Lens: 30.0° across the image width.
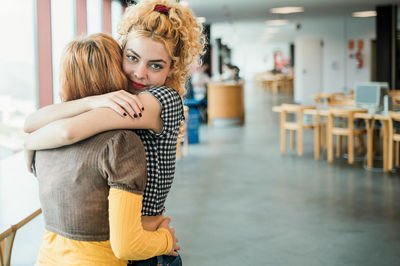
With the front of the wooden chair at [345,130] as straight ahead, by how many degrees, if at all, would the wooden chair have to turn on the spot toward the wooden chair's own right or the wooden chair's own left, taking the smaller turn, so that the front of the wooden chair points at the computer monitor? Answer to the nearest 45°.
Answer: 0° — it already faces it

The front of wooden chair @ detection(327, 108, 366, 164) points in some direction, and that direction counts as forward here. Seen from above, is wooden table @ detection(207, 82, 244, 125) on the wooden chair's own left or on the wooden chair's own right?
on the wooden chair's own left

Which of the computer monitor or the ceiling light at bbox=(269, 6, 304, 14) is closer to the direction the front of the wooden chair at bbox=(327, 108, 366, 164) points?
the computer monitor

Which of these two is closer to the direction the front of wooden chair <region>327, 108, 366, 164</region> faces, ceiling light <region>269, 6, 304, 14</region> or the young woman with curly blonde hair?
the ceiling light

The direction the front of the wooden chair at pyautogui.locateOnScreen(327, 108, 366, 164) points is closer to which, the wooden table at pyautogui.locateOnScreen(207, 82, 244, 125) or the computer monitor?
the computer monitor

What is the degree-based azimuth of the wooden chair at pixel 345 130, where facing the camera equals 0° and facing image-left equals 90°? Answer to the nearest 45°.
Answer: approximately 225°

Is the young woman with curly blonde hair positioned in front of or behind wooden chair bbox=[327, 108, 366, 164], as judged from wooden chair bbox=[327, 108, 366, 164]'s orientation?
behind

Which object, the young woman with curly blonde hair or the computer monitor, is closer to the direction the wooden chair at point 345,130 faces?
the computer monitor
